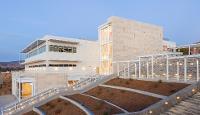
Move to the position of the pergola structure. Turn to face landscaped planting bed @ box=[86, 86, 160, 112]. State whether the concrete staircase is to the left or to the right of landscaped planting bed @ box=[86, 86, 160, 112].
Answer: left

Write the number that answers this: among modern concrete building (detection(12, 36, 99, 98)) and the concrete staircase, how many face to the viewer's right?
0

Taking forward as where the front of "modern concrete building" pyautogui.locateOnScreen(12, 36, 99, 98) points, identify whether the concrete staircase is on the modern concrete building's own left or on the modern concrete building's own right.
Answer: on the modern concrete building's own left

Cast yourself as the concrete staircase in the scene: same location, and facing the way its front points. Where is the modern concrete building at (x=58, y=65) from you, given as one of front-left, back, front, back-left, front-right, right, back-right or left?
right

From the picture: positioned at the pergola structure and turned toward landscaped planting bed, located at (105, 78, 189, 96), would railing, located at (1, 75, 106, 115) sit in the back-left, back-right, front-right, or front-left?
front-right

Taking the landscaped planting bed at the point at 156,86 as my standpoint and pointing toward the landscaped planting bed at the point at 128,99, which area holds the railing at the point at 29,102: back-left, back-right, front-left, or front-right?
front-right

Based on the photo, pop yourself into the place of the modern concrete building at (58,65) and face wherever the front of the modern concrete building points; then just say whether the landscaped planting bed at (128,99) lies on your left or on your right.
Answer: on your left

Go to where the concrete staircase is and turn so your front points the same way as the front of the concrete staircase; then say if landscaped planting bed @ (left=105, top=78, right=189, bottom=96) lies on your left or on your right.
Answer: on your right

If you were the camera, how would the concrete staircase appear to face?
facing the viewer and to the left of the viewer

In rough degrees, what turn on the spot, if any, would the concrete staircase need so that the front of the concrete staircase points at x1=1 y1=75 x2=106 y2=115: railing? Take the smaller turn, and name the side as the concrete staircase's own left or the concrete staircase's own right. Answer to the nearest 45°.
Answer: approximately 45° to the concrete staircase's own right

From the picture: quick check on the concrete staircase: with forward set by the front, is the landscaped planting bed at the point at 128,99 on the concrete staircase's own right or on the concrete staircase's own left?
on the concrete staircase's own right

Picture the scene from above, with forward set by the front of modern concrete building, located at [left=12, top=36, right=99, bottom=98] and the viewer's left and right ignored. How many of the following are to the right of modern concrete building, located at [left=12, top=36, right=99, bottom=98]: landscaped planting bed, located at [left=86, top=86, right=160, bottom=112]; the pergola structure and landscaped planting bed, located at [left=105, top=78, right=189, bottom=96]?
0

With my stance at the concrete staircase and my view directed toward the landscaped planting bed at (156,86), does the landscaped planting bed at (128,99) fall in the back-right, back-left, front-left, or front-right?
front-left

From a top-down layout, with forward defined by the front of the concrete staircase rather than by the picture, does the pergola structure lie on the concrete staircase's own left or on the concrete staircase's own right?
on the concrete staircase's own right
